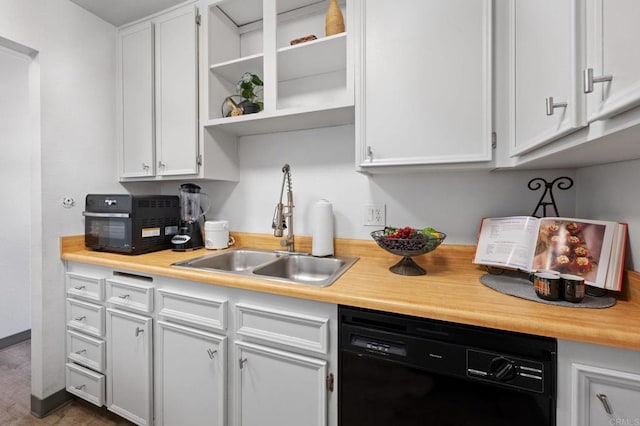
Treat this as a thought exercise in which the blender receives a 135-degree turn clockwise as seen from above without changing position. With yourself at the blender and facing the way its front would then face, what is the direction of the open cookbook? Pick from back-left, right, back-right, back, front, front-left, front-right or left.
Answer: back-right

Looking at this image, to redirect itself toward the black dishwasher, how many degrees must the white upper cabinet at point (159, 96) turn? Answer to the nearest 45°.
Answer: approximately 90° to its left

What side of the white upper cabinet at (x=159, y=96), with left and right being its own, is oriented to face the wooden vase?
left

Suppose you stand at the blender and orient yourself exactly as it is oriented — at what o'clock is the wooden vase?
The wooden vase is roughly at 9 o'clock from the blender.

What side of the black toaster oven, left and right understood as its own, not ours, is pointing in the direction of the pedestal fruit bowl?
left

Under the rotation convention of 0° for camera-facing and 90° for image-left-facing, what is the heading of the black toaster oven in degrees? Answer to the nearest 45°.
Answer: approximately 45°

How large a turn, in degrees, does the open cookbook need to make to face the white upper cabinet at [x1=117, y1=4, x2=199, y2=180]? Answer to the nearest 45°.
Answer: approximately 45° to its right

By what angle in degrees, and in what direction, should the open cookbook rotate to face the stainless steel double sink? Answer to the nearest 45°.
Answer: approximately 45° to its right

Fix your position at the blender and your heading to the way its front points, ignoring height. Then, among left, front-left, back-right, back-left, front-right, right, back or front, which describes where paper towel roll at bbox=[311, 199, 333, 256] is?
left
